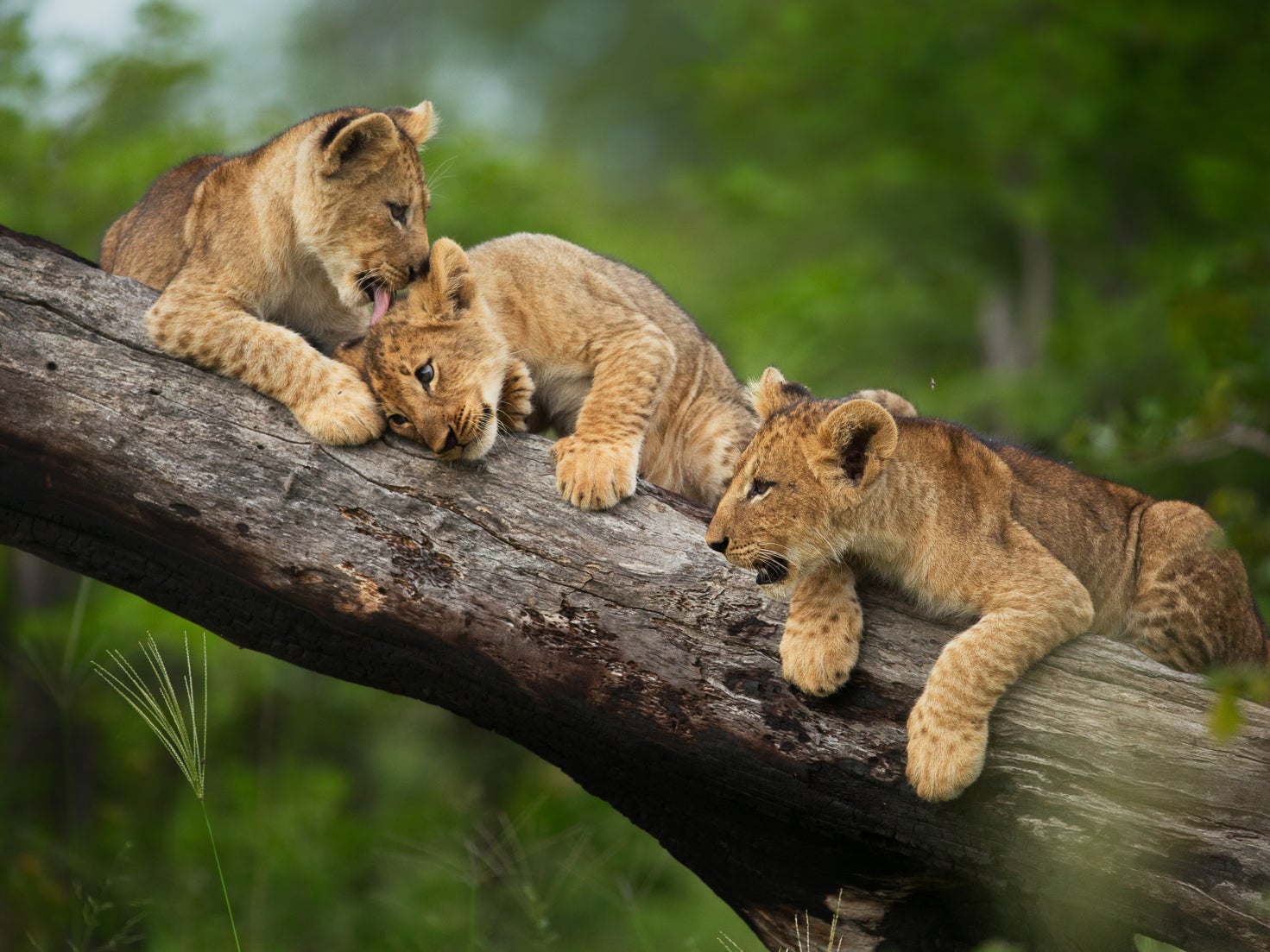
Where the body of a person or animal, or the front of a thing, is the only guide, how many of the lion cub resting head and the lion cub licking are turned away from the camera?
0

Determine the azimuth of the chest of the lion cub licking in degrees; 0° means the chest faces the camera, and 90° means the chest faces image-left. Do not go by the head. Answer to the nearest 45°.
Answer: approximately 315°
